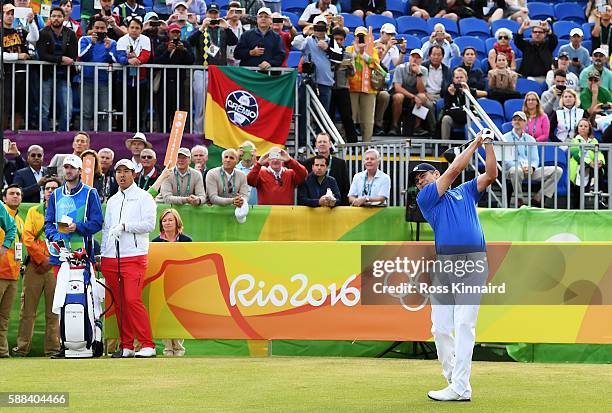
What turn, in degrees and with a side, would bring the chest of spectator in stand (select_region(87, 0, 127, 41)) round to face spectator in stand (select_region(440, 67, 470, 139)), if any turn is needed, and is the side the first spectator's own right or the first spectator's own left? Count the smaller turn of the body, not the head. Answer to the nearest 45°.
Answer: approximately 90° to the first spectator's own left

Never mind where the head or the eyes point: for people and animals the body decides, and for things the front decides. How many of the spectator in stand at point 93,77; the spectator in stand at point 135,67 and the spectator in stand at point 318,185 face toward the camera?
3

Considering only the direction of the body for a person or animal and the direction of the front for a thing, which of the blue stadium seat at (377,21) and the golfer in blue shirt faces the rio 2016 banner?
the blue stadium seat

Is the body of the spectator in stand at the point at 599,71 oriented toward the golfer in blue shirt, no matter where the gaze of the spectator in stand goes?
yes

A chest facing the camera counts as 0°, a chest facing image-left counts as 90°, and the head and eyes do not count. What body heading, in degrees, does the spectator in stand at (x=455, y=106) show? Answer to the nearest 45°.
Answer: approximately 0°

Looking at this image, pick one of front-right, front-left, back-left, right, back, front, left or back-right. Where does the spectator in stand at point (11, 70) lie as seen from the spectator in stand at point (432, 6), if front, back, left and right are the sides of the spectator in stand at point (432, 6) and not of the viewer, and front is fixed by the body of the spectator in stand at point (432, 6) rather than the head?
front-right

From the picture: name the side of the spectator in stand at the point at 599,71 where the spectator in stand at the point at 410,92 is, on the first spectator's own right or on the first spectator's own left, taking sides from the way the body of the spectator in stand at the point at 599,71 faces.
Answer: on the first spectator's own right

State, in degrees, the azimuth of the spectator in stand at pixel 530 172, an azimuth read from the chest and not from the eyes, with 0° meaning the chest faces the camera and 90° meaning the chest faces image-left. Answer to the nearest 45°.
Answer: approximately 0°
